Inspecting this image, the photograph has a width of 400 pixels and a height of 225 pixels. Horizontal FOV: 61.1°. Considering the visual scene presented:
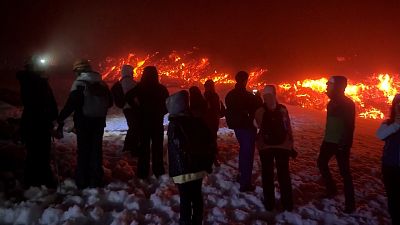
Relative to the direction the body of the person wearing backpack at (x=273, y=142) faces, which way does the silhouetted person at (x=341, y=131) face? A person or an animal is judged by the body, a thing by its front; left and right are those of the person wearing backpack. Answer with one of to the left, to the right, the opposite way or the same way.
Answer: to the left

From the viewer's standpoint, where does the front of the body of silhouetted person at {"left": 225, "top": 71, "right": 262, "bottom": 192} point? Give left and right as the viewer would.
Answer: facing away from the viewer and to the right of the viewer

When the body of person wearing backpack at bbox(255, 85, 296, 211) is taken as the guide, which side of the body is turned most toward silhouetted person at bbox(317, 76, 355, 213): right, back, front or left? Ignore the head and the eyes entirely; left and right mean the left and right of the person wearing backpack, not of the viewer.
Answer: right

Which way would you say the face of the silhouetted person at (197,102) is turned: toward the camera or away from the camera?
away from the camera

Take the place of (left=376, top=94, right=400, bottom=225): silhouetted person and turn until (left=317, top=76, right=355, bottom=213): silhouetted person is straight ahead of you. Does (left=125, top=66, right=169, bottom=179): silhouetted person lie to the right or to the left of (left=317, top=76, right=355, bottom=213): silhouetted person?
left

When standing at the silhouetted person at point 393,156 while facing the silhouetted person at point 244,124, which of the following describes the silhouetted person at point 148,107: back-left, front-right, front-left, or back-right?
front-left

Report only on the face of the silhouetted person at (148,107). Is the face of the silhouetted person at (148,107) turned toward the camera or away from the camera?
away from the camera

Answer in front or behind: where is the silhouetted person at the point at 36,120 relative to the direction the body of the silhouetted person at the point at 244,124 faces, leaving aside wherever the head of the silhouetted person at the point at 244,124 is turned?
behind

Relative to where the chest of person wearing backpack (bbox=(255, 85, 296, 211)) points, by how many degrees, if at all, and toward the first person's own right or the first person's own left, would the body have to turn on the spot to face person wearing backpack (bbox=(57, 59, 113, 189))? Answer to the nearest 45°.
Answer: approximately 90° to the first person's own left

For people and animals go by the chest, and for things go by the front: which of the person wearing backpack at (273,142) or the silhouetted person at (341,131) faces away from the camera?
the person wearing backpack

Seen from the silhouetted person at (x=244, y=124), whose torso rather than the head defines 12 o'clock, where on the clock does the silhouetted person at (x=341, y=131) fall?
the silhouetted person at (x=341, y=131) is roughly at 2 o'clock from the silhouetted person at (x=244, y=124).

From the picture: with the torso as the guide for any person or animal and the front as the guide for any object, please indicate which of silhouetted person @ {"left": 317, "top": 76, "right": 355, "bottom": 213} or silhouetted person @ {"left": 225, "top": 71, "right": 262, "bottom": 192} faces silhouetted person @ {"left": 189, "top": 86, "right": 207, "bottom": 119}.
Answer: silhouetted person @ {"left": 317, "top": 76, "right": 355, "bottom": 213}

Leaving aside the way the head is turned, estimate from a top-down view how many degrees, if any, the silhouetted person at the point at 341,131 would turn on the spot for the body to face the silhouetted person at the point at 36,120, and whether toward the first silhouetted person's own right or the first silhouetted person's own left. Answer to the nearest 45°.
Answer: approximately 45° to the first silhouetted person's own left

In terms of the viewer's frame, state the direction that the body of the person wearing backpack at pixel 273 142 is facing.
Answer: away from the camera

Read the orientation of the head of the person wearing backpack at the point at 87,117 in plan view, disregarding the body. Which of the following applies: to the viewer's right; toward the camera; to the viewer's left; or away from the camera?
away from the camera

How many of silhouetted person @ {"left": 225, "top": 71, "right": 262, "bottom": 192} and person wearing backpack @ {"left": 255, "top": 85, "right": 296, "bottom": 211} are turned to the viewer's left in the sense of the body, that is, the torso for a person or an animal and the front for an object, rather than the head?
0

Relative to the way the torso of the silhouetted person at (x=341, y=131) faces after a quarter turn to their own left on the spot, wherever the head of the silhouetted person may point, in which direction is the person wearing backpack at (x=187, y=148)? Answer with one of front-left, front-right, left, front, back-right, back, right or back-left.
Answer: front-right

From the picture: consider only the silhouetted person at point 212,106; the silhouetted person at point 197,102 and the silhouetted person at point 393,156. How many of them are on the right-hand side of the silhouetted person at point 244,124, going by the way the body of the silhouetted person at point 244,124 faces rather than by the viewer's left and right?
1

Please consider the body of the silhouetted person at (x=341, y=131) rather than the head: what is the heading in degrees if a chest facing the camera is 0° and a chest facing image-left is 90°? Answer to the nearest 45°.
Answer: approximately 90°
